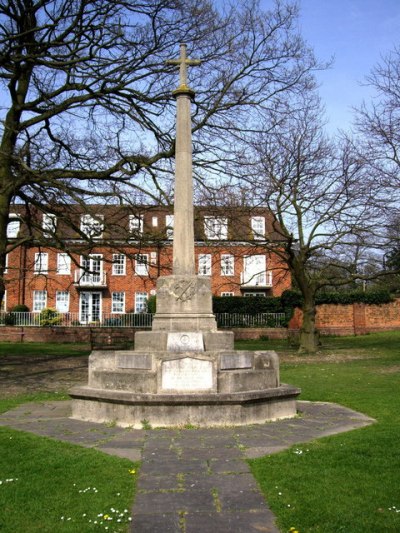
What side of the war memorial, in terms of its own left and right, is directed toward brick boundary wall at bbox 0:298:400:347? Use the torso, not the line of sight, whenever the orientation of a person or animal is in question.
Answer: back

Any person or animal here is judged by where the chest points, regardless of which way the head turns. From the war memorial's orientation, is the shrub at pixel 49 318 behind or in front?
behind

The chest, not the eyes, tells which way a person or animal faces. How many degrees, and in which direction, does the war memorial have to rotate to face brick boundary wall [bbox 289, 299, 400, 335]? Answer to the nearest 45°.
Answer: approximately 180°

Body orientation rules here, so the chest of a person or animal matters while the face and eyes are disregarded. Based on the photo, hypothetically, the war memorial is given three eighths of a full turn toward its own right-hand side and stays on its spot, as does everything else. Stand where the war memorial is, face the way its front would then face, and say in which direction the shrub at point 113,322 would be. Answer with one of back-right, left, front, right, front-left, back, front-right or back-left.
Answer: front-right

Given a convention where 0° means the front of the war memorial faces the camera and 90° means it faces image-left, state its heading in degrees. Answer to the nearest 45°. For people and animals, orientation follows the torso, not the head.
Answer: approximately 0°
